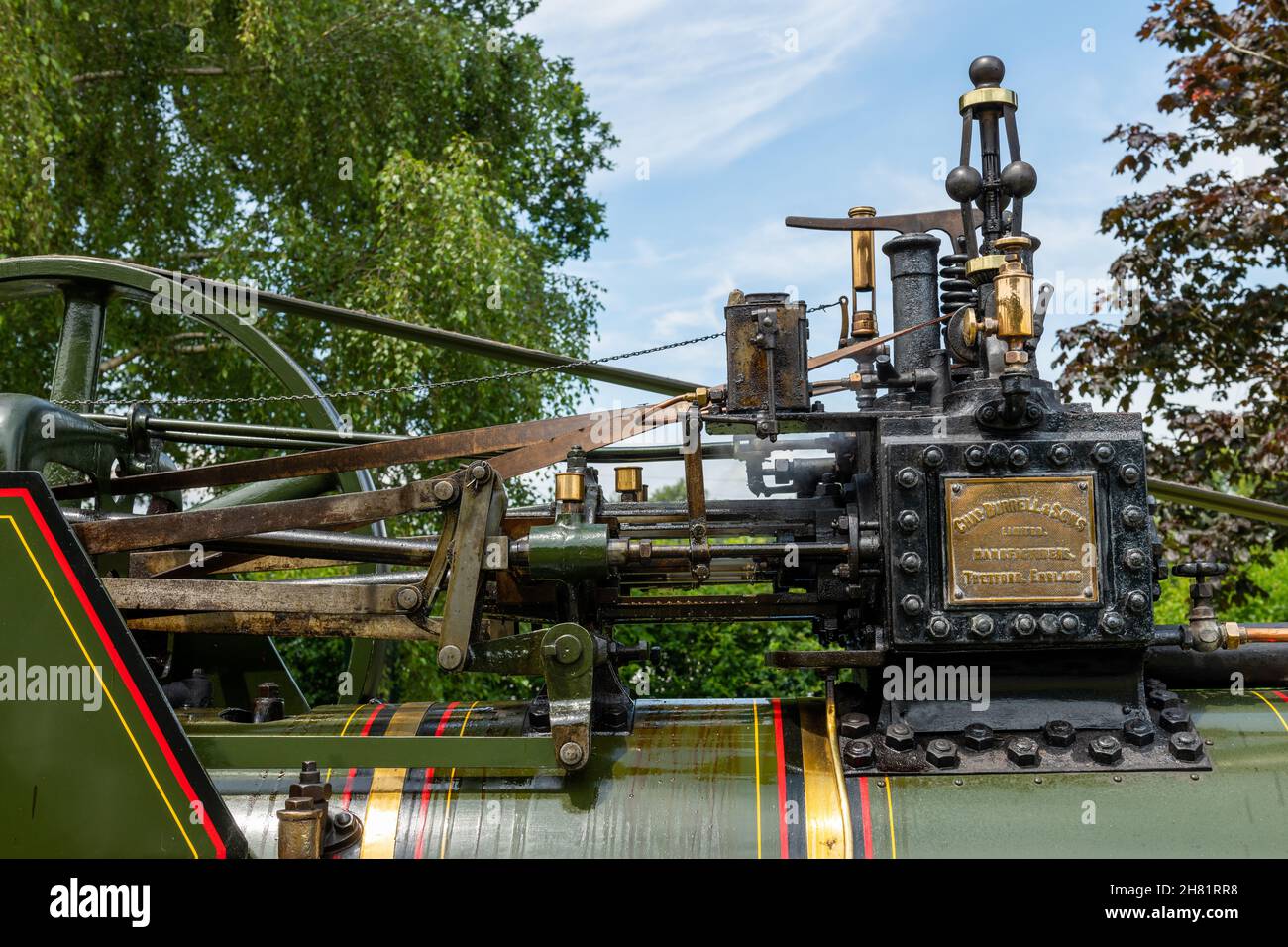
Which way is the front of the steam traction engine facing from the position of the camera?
facing to the right of the viewer
